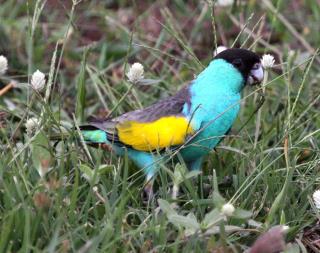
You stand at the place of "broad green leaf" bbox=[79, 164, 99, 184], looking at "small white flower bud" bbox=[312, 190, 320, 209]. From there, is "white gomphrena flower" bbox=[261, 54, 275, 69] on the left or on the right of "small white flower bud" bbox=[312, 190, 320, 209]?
left

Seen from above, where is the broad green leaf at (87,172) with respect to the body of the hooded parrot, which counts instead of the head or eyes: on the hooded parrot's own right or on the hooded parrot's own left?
on the hooded parrot's own right

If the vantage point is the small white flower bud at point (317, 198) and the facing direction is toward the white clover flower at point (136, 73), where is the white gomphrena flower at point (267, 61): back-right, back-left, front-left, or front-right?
front-right

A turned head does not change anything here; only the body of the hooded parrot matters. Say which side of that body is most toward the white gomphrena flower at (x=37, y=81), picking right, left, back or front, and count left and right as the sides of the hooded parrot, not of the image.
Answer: back

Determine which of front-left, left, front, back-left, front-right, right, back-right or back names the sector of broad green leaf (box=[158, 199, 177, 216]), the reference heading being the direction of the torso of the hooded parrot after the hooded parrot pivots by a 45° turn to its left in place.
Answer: back-right

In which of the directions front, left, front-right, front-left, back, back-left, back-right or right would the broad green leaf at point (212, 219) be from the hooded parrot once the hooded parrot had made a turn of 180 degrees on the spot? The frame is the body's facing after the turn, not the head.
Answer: left

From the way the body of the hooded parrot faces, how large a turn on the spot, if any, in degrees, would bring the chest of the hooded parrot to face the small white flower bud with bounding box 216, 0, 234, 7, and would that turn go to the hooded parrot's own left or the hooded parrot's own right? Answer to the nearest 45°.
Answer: approximately 90° to the hooded parrot's own left

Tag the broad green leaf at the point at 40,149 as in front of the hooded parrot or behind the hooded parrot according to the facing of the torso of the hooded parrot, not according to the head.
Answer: behind

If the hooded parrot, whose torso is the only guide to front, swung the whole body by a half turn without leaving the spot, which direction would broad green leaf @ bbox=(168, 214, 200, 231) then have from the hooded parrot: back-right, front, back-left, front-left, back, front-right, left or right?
left

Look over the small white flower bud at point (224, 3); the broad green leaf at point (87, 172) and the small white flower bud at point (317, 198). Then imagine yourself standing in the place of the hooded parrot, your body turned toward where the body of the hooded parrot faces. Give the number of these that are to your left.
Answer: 1

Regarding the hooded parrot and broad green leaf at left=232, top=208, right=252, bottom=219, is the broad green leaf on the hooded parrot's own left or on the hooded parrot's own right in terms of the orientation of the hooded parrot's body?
on the hooded parrot's own right

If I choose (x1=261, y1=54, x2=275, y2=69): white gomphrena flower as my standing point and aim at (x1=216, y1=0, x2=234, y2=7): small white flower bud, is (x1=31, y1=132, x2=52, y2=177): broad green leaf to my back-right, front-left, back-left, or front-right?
back-left

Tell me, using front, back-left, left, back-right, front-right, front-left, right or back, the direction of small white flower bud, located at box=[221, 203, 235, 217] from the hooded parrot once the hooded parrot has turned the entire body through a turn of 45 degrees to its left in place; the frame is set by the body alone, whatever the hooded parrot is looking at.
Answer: back-right

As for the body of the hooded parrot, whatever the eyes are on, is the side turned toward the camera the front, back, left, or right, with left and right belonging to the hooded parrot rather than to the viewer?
right

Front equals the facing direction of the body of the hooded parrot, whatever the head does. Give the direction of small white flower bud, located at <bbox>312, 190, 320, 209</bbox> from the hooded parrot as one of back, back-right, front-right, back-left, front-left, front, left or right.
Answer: front-right
